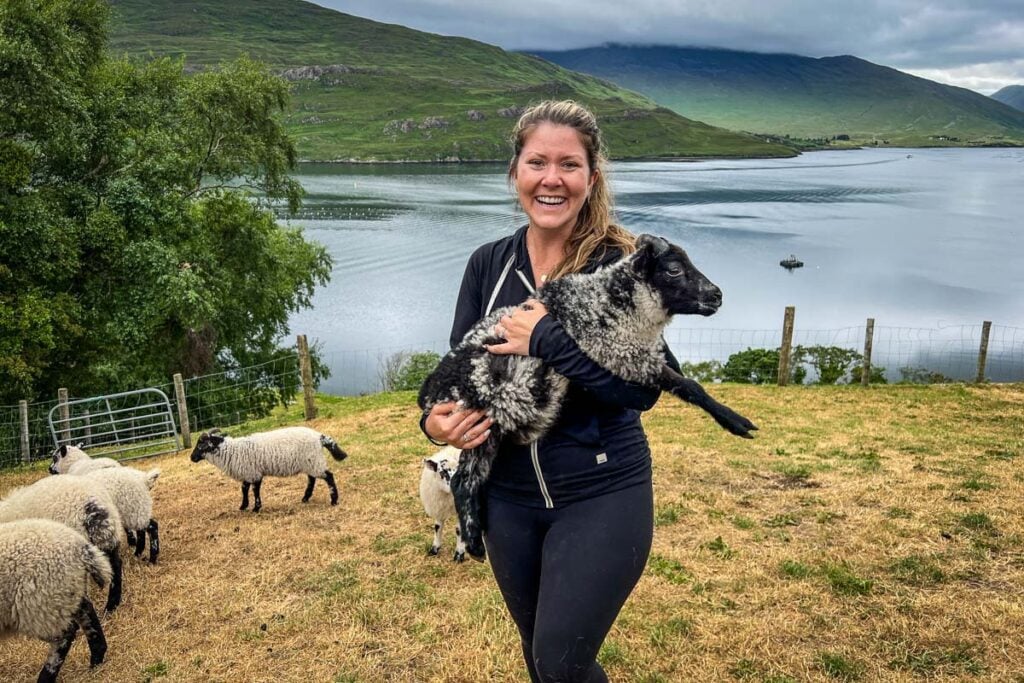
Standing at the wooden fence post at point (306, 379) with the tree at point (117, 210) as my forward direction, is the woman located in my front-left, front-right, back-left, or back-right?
back-left

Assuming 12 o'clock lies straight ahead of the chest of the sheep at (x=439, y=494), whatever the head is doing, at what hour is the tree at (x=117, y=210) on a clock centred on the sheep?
The tree is roughly at 5 o'clock from the sheep.

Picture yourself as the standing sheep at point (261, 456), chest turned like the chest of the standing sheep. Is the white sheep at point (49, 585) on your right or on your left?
on your left

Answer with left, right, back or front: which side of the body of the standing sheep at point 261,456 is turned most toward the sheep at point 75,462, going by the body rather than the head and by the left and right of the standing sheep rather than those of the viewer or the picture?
front

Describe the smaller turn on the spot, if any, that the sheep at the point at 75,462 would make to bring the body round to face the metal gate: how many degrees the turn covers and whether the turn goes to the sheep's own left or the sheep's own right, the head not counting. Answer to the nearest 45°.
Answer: approximately 90° to the sheep's own right

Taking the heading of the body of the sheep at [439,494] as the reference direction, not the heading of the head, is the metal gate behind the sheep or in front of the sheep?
behind

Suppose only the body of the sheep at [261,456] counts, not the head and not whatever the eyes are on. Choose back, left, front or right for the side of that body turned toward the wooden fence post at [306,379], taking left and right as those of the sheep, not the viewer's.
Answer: right

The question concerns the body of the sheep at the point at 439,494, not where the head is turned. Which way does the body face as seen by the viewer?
toward the camera

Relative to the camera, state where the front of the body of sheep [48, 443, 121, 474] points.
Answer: to the viewer's left

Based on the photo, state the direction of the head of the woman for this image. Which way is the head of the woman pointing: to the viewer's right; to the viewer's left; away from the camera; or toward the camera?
toward the camera

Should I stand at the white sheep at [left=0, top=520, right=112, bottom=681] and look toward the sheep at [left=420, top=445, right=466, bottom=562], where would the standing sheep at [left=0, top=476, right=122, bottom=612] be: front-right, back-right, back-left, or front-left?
front-left

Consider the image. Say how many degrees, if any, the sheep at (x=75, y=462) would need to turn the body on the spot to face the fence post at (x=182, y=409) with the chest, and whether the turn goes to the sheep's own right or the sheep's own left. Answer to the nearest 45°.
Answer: approximately 90° to the sheep's own right

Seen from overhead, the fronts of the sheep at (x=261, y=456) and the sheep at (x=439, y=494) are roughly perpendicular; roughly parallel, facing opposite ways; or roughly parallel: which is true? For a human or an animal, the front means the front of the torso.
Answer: roughly perpendicular
